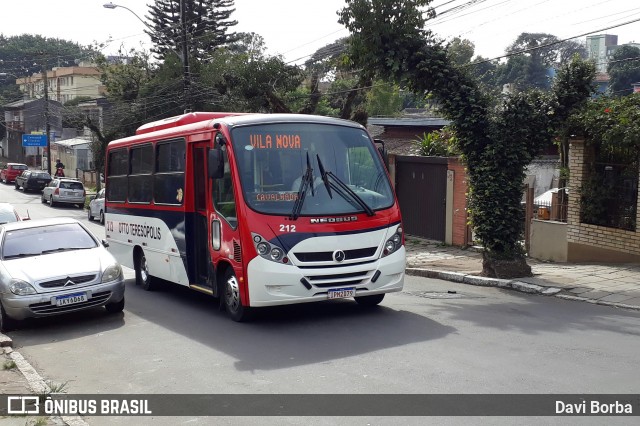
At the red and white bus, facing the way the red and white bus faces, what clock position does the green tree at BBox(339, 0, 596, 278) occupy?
The green tree is roughly at 9 o'clock from the red and white bus.

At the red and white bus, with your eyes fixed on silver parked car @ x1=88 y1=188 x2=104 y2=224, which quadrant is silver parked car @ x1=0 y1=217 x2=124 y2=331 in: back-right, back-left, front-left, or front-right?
front-left

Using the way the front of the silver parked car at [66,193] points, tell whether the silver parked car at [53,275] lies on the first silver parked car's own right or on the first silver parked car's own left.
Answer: on the first silver parked car's own left

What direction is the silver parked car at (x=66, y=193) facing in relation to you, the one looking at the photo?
facing away from the viewer and to the left of the viewer

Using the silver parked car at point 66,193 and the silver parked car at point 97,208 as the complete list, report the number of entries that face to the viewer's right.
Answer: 0

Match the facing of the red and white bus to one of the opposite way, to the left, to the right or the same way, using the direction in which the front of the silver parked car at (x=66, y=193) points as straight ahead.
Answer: the opposite way

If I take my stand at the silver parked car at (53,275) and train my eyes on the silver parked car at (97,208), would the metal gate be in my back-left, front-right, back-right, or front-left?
front-right

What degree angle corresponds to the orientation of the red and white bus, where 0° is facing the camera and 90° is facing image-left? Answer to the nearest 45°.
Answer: approximately 315°

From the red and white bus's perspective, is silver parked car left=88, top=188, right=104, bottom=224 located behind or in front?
behind
